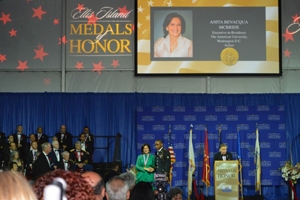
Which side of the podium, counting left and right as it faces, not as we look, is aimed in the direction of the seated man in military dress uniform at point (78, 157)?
right

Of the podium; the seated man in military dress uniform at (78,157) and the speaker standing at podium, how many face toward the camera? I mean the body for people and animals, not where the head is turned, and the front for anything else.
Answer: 3

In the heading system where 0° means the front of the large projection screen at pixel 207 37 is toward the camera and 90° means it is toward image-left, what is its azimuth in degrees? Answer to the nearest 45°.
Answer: approximately 0°

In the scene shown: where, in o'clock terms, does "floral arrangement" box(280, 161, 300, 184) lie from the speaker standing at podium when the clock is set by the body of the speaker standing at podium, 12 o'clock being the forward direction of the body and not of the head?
The floral arrangement is roughly at 8 o'clock from the speaker standing at podium.

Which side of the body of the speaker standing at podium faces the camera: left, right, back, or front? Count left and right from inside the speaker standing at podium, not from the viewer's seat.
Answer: front

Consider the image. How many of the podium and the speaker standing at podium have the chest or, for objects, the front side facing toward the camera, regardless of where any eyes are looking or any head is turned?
2
